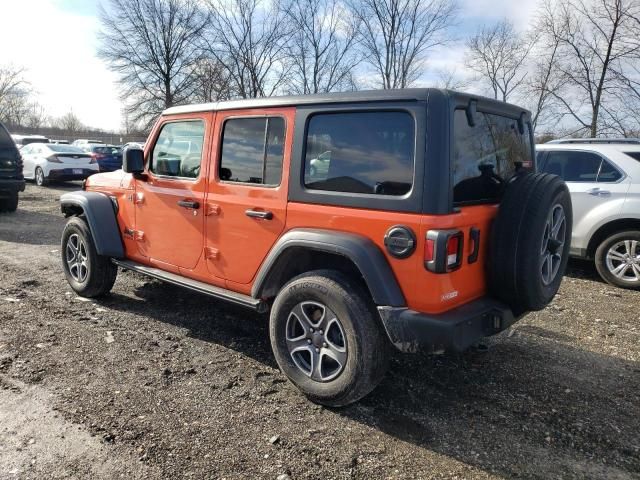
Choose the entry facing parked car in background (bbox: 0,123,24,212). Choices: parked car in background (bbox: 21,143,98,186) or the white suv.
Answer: the white suv

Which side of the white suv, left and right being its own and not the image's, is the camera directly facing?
left

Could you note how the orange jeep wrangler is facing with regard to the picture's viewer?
facing away from the viewer and to the left of the viewer

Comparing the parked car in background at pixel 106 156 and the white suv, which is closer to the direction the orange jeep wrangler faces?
the parked car in background

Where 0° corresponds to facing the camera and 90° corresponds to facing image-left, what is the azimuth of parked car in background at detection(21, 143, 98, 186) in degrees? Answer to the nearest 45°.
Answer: approximately 135°
